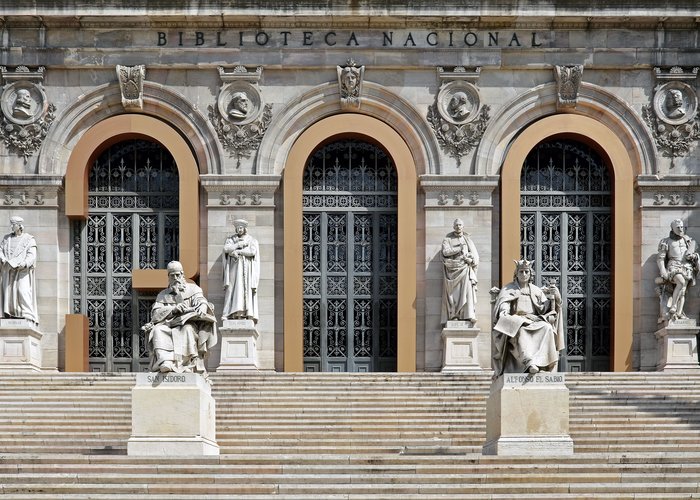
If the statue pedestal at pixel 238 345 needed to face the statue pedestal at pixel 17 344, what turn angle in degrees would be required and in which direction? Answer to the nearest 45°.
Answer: approximately 90° to its right

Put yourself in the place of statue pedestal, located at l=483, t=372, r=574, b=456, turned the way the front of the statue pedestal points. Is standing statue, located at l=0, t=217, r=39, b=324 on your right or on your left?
on your right

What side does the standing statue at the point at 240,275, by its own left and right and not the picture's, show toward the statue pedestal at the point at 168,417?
front

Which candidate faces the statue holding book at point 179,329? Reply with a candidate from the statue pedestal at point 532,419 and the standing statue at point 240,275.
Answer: the standing statue

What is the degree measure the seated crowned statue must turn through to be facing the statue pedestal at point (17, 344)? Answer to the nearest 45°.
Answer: approximately 135° to its right

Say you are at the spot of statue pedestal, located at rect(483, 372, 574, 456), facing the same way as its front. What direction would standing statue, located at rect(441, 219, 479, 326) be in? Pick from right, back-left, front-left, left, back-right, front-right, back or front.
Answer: back
